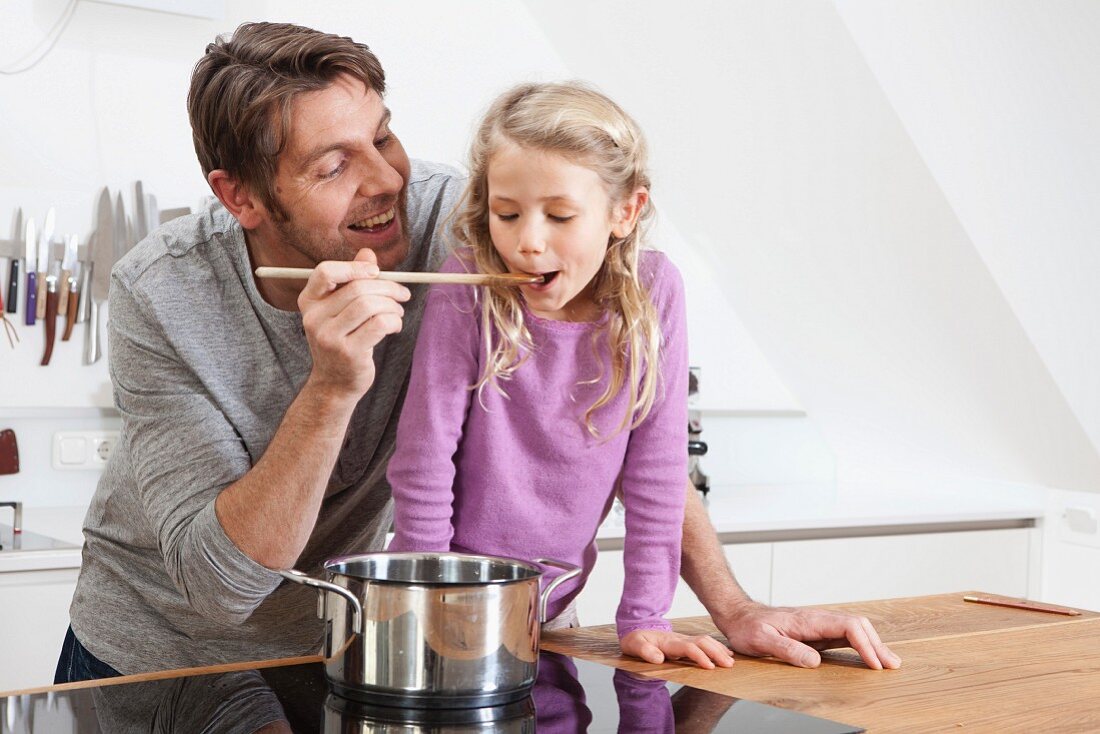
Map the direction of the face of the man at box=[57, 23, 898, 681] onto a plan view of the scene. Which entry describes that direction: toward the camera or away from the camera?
toward the camera

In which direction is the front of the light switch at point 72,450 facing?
toward the camera

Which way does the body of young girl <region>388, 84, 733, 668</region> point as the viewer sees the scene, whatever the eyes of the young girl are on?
toward the camera

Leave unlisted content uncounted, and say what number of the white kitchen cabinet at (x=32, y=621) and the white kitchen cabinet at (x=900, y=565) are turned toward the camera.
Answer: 2

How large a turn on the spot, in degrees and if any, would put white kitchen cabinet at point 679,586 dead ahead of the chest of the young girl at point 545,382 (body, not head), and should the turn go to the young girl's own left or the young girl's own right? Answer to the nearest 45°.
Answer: approximately 180°

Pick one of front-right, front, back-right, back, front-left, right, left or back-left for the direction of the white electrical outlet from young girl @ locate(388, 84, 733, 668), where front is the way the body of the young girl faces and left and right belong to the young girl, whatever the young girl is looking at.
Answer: back-right

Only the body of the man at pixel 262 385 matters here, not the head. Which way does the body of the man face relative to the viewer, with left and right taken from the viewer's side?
facing the viewer and to the right of the viewer

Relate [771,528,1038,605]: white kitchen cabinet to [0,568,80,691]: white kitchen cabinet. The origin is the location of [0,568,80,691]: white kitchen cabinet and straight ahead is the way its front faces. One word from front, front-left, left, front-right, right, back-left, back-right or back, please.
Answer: left

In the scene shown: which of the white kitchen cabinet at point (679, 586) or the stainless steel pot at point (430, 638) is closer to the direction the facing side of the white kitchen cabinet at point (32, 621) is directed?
the stainless steel pot

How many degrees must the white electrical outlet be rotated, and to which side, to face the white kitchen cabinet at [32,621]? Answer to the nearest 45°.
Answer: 0° — it already faces it

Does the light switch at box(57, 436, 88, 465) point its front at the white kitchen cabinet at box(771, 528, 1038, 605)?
no

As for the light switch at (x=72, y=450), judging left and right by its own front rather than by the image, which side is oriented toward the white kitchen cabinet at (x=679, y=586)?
left

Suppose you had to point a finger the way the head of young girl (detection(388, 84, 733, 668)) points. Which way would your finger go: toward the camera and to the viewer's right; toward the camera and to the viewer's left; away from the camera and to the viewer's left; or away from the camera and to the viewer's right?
toward the camera and to the viewer's left

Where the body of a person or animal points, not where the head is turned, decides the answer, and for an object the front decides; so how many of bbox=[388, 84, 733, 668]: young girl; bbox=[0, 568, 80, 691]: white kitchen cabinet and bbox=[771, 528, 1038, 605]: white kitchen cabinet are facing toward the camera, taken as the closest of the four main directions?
3

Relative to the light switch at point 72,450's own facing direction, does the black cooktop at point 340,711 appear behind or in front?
in front
